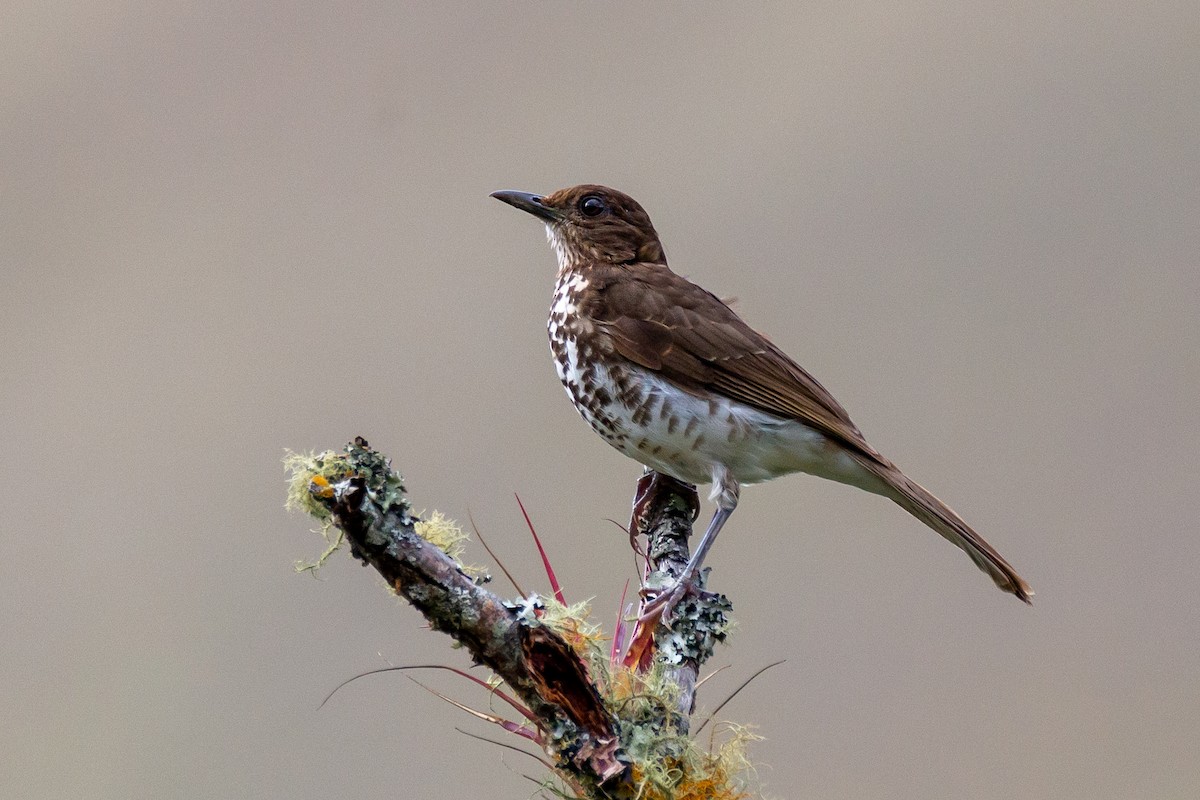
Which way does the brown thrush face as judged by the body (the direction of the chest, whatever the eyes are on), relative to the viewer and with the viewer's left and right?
facing to the left of the viewer
